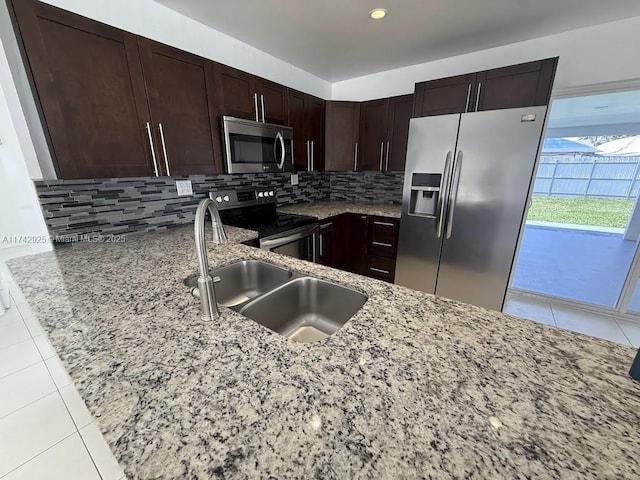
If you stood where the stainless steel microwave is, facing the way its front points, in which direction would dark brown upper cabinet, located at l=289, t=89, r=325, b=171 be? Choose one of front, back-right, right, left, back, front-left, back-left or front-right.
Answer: left

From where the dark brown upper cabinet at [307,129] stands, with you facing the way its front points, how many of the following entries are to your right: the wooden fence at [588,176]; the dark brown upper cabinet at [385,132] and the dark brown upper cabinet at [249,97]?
1

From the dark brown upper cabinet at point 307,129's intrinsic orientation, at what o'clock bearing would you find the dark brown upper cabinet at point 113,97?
the dark brown upper cabinet at point 113,97 is roughly at 3 o'clock from the dark brown upper cabinet at point 307,129.

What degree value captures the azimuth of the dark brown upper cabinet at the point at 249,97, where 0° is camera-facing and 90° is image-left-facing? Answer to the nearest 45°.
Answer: approximately 315°

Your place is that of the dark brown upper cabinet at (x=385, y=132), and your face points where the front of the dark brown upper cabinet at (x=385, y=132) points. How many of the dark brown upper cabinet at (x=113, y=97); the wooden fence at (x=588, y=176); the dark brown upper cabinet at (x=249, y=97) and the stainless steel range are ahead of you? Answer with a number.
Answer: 3

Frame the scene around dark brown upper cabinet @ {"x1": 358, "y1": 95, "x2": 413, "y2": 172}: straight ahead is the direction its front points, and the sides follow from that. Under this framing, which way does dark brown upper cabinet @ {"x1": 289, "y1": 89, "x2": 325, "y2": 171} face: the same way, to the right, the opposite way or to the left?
to the left

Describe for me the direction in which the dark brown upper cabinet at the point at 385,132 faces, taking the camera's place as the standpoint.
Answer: facing the viewer and to the left of the viewer

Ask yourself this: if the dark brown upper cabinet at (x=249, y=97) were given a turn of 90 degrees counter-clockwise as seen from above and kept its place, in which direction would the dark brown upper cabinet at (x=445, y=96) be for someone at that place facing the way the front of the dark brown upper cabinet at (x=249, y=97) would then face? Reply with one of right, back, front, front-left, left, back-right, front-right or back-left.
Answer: front-right

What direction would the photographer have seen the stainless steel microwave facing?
facing the viewer and to the right of the viewer

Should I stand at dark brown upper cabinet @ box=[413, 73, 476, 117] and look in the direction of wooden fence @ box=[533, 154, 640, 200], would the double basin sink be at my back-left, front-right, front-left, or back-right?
back-right

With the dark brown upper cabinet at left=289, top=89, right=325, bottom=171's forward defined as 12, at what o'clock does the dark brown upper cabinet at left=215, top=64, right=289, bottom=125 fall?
the dark brown upper cabinet at left=215, top=64, right=289, bottom=125 is roughly at 3 o'clock from the dark brown upper cabinet at left=289, top=89, right=325, bottom=171.

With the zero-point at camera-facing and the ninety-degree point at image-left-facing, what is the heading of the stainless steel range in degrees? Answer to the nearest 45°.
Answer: approximately 315°

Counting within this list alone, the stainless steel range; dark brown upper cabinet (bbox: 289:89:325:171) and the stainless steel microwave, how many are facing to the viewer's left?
0

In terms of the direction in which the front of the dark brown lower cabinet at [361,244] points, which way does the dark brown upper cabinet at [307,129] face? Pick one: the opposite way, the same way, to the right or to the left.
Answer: to the left

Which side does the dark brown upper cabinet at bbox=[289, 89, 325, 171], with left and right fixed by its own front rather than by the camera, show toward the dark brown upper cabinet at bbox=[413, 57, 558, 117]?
front

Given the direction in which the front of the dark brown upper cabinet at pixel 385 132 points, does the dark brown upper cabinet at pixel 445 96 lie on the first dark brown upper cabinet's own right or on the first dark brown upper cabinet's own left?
on the first dark brown upper cabinet's own left

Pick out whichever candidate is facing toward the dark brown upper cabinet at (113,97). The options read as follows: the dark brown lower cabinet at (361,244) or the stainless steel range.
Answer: the dark brown lower cabinet

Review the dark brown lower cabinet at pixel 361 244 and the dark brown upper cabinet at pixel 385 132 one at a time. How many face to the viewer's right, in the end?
0
